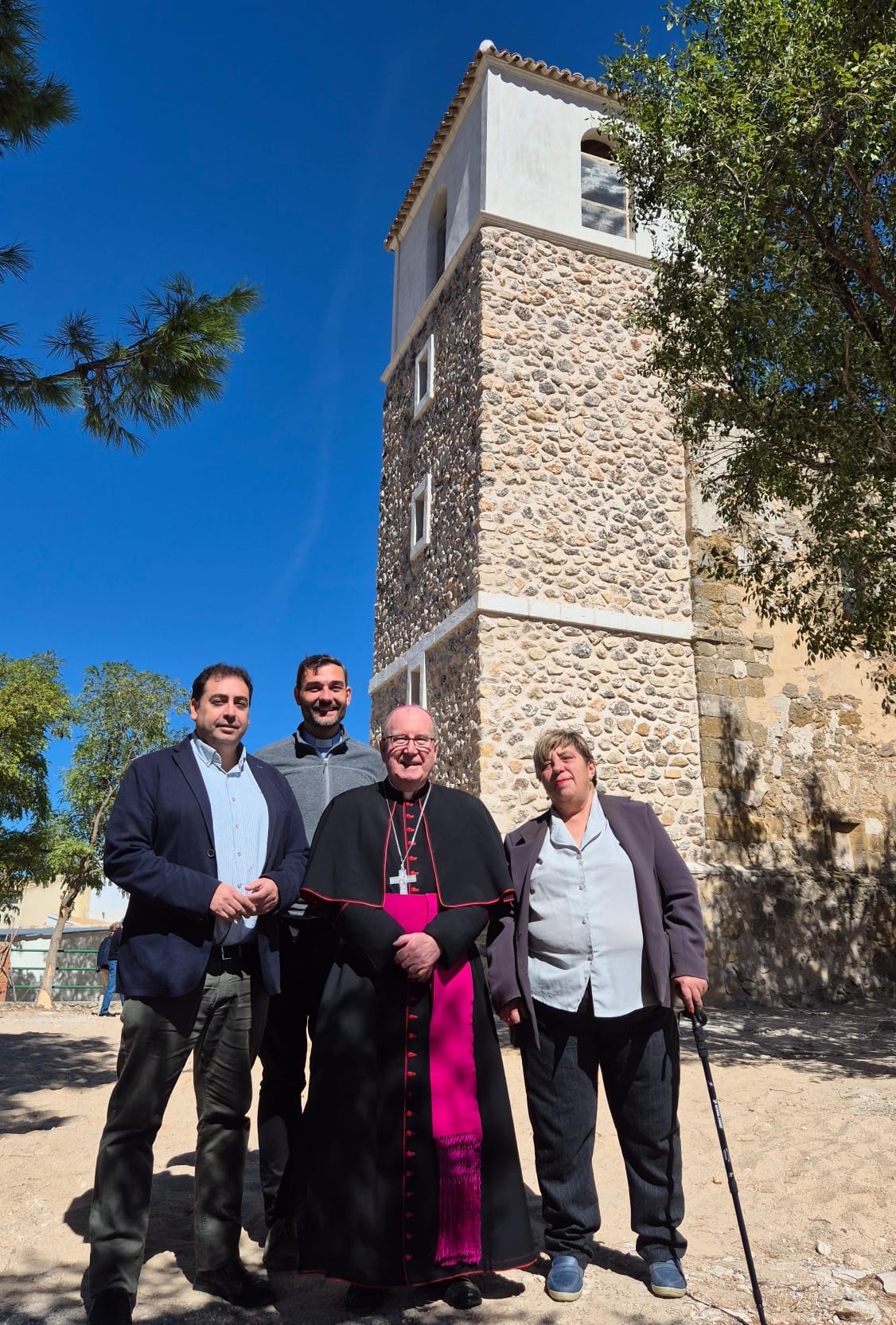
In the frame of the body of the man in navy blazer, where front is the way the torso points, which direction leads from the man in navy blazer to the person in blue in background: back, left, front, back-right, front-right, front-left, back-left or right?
back-left

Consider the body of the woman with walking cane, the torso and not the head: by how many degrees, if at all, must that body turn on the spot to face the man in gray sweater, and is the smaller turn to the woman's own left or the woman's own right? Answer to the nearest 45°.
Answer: approximately 90° to the woman's own right

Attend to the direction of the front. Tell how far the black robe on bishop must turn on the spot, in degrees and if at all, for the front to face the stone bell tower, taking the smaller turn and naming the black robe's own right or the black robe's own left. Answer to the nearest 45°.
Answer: approximately 180°

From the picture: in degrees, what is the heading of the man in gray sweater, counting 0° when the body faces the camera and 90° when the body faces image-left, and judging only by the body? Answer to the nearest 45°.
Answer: approximately 0°

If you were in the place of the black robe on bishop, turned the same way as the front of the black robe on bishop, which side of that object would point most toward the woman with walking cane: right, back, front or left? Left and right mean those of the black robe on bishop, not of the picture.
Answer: left

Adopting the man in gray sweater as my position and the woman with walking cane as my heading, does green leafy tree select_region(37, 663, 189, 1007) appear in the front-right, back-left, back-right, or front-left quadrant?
back-left

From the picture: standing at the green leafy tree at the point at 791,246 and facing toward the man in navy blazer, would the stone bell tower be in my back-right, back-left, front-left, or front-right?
back-right

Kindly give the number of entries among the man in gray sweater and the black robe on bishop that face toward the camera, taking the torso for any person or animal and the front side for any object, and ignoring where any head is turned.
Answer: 2

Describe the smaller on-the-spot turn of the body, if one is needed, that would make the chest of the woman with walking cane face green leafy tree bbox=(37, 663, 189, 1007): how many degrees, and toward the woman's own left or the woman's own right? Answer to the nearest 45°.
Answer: approximately 135° to the woman's own right

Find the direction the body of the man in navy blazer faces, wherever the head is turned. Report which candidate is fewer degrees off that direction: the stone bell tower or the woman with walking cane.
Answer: the woman with walking cane

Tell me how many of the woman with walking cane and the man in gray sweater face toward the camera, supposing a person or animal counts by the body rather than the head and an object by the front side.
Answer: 2
